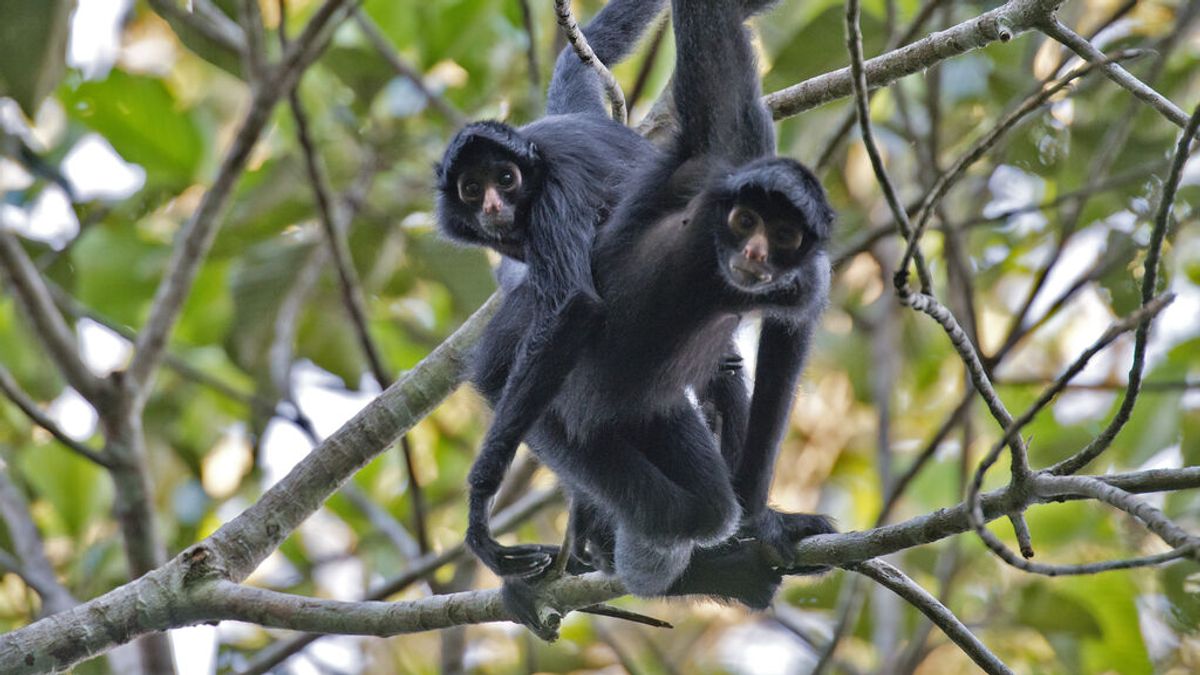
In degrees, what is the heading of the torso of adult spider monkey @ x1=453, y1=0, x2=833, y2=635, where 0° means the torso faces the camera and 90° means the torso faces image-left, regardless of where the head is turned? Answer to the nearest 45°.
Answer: approximately 315°

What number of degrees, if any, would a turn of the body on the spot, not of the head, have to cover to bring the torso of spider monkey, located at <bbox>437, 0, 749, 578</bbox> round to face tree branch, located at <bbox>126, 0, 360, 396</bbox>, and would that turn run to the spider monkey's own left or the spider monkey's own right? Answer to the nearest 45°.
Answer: approximately 45° to the spider monkey's own right

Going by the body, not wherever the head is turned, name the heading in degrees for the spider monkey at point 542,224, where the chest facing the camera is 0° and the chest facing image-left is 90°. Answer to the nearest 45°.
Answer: approximately 45°

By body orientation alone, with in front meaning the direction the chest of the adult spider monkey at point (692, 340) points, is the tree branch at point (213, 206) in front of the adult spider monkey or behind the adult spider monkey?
behind

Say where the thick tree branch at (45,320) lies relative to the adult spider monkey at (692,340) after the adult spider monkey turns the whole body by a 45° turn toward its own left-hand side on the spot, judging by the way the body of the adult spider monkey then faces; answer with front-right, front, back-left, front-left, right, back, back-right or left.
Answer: back

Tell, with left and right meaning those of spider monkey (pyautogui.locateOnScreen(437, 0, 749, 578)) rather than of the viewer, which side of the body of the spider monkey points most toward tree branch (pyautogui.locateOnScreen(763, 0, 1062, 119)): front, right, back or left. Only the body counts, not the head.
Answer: left

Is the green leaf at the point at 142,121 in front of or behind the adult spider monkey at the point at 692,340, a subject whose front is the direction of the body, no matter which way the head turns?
behind

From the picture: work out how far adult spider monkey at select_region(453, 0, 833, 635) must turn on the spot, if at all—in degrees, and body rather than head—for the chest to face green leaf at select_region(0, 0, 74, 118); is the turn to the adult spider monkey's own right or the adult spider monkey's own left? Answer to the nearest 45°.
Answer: approximately 135° to the adult spider monkey's own right

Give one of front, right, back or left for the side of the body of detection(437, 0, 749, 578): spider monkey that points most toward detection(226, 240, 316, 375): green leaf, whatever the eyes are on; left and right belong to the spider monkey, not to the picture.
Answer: right
